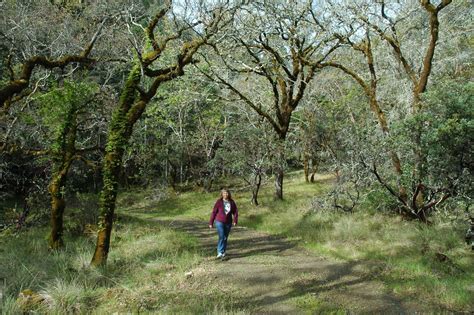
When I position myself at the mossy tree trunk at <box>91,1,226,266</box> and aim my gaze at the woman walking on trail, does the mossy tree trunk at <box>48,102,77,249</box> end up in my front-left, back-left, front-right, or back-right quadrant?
back-left

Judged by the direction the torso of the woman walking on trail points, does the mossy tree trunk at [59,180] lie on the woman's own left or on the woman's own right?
on the woman's own right

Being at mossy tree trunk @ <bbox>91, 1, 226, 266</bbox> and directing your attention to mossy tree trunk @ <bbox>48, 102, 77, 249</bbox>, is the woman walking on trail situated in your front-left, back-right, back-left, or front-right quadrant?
back-right

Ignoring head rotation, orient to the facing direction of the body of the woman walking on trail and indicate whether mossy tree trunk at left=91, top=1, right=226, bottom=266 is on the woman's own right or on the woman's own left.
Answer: on the woman's own right

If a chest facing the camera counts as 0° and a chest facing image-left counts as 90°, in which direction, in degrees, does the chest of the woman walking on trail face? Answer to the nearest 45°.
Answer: approximately 0°
